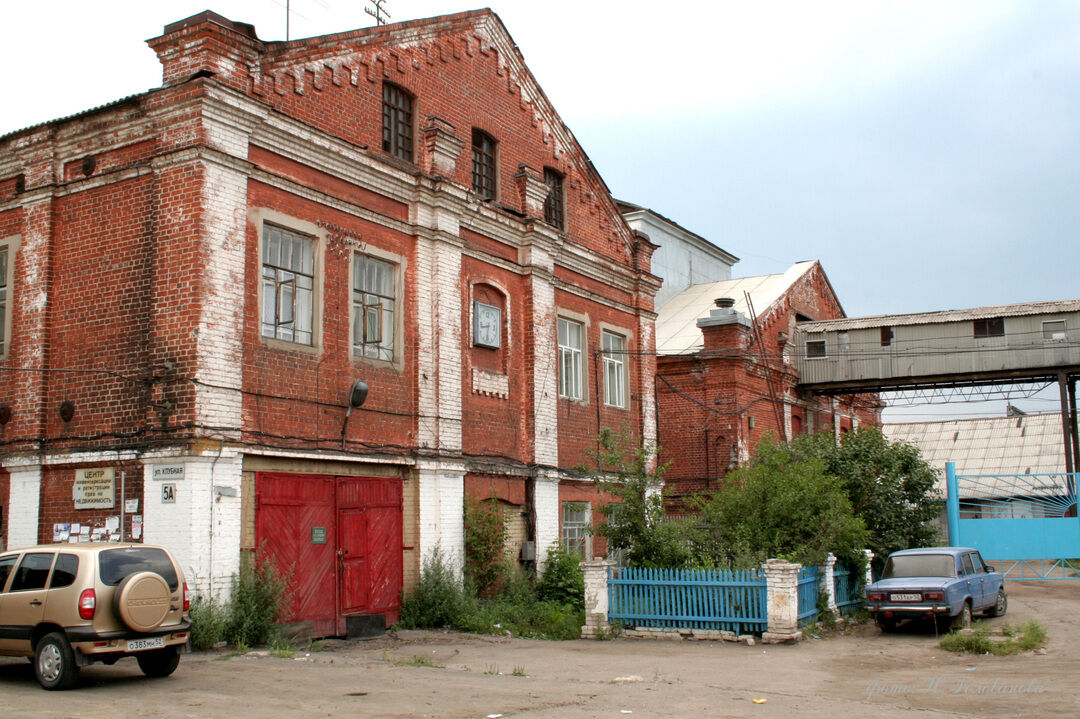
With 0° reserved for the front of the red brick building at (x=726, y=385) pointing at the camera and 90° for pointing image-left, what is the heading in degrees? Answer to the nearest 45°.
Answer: approximately 315°

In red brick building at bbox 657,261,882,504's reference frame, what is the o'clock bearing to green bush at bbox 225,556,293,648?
The green bush is roughly at 2 o'clock from the red brick building.

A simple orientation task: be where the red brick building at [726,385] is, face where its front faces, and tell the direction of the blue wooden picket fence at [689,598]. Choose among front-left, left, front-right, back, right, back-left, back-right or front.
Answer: front-right

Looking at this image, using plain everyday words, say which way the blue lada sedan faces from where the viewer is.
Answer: facing away from the viewer and to the right of the viewer

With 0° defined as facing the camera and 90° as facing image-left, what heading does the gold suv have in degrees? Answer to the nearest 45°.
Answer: approximately 135°

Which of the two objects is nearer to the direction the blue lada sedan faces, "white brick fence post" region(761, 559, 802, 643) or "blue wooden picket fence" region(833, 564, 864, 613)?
the blue wooden picket fence

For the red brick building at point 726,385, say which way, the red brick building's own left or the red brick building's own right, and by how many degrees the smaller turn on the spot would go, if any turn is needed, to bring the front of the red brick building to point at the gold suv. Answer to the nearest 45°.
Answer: approximately 45° to the red brick building's own right

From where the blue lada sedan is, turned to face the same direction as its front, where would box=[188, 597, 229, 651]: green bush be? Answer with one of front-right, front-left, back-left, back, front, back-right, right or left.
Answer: back
